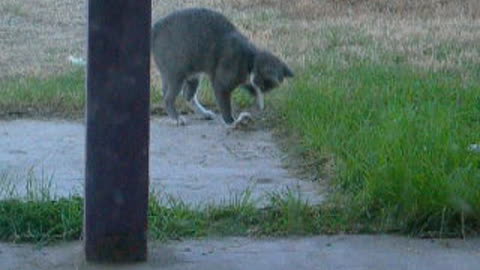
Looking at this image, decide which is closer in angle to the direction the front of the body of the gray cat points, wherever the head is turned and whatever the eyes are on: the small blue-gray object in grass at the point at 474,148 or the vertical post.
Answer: the small blue-gray object in grass

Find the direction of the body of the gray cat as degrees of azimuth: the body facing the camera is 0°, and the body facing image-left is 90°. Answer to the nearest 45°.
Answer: approximately 270°

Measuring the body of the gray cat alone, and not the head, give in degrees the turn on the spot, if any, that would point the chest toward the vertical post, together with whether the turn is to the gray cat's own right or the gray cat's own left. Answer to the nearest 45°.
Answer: approximately 90° to the gray cat's own right

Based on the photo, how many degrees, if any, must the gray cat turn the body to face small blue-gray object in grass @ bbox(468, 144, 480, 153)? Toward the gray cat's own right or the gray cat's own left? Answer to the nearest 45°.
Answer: approximately 45° to the gray cat's own right

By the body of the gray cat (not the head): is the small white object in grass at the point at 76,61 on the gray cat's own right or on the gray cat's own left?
on the gray cat's own left
